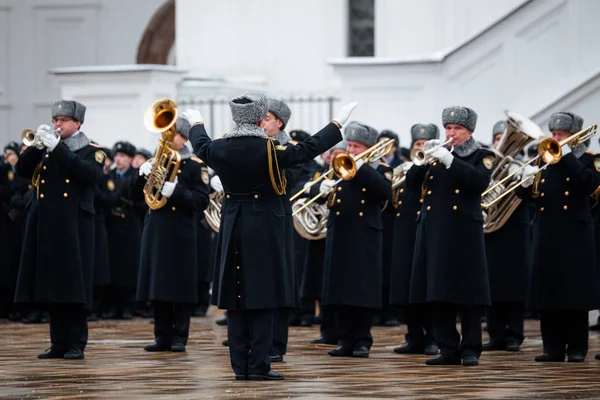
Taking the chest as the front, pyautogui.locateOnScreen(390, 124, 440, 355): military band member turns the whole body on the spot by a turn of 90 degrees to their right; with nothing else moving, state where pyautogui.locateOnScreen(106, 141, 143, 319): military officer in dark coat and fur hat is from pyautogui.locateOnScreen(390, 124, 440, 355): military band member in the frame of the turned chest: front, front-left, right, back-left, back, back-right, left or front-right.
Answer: front

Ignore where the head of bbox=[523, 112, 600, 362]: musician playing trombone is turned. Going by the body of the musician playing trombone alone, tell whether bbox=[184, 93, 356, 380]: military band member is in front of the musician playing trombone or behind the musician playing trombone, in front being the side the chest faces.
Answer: in front

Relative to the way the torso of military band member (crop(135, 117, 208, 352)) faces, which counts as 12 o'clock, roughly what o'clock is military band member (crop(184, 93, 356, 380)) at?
military band member (crop(184, 93, 356, 380)) is roughly at 10 o'clock from military band member (crop(135, 117, 208, 352)).

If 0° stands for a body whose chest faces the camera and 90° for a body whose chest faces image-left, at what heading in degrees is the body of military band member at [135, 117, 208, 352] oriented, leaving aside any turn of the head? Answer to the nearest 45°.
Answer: approximately 45°

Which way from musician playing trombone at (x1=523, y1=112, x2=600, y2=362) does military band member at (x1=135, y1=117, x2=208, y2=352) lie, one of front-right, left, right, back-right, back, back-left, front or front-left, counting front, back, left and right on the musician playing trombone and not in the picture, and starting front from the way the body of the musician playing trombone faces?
front-right

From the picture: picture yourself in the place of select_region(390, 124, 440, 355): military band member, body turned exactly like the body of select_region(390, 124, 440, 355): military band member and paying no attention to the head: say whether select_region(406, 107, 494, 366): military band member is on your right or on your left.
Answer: on your left
